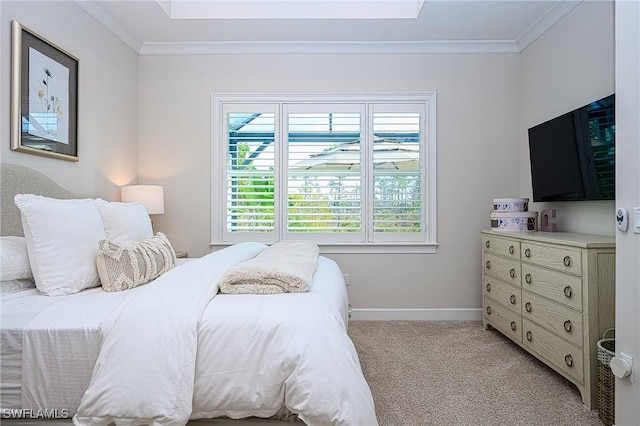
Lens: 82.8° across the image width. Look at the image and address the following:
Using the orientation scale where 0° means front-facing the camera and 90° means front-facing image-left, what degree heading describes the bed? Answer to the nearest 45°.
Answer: approximately 270°

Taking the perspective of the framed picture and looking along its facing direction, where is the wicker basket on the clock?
The wicker basket is roughly at 12 o'clock from the framed picture.

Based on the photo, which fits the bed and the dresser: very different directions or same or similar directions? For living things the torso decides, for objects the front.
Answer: very different directions

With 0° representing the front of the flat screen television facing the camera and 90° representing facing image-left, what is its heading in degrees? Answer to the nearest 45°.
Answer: approximately 45°

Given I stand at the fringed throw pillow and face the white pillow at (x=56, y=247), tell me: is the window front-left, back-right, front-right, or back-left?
back-right

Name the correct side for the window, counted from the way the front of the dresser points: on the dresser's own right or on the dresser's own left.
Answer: on the dresser's own right
